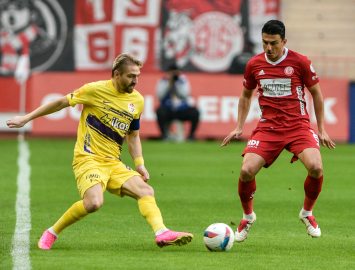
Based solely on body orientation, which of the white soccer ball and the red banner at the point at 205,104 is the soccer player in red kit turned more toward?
the white soccer ball

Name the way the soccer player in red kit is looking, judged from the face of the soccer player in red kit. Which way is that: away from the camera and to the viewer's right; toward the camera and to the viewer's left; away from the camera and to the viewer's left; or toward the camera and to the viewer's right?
toward the camera and to the viewer's left

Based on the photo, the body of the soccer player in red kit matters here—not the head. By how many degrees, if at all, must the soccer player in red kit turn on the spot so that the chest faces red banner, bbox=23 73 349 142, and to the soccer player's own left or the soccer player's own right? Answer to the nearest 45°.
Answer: approximately 180°

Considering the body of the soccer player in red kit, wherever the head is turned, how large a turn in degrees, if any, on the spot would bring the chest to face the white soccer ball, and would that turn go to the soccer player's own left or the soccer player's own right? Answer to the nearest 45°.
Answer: approximately 45° to the soccer player's own right

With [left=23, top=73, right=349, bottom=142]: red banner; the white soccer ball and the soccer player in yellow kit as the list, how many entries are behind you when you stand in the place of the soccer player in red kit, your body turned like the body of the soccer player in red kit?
1

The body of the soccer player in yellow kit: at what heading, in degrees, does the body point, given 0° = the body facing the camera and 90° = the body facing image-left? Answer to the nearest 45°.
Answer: approximately 315°

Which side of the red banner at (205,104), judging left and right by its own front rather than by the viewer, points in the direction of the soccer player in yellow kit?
front

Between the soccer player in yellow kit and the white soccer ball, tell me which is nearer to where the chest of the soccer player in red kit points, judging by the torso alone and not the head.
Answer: the white soccer ball

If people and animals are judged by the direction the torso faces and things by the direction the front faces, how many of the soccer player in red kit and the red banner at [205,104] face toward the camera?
2

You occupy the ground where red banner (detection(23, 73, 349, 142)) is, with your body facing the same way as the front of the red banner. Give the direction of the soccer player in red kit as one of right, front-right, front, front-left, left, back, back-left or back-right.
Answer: front

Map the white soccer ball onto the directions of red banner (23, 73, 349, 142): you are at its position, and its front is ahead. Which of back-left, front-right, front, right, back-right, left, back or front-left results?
front

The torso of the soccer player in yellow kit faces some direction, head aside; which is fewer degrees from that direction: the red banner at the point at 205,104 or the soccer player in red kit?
the soccer player in red kit

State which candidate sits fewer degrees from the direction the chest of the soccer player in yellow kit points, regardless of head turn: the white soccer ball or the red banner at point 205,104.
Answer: the white soccer ball

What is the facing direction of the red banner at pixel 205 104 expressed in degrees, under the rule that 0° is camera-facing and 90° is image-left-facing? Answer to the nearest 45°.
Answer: approximately 0°

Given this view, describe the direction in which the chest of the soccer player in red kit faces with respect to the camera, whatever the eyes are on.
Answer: toward the camera

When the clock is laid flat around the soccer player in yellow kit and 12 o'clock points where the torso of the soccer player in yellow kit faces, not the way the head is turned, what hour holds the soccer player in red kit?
The soccer player in red kit is roughly at 10 o'clock from the soccer player in yellow kit.

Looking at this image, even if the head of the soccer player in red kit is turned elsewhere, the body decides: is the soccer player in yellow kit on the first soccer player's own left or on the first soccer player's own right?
on the first soccer player's own right
